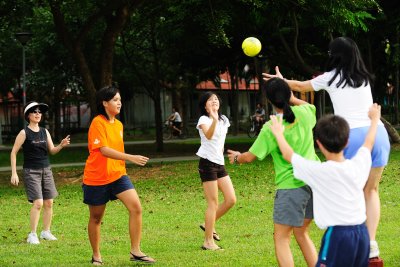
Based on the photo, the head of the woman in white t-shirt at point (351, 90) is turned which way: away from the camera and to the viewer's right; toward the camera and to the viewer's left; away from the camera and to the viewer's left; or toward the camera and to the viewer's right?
away from the camera and to the viewer's left

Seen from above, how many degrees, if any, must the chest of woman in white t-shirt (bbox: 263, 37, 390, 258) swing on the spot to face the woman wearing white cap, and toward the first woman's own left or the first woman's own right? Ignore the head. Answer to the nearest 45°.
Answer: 0° — they already face them

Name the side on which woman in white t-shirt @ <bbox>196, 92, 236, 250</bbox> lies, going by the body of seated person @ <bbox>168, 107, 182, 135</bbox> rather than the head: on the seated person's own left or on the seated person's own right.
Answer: on the seated person's own left

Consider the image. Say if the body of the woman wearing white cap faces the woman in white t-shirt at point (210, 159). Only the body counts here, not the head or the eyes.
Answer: yes

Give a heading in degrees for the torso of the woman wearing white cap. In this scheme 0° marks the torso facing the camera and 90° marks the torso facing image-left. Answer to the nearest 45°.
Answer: approximately 315°
